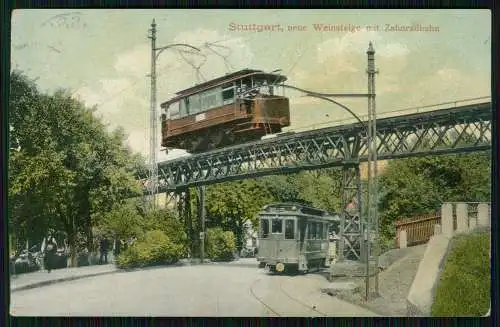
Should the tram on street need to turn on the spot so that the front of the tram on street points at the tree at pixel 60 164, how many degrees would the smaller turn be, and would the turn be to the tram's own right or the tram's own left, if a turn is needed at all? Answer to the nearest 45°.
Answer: approximately 45° to the tram's own right

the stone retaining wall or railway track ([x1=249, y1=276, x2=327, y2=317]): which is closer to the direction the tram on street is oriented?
the railway track

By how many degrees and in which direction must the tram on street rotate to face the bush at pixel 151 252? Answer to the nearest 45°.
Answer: approximately 45° to its right

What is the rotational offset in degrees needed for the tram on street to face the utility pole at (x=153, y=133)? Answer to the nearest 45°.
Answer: approximately 45° to its right
